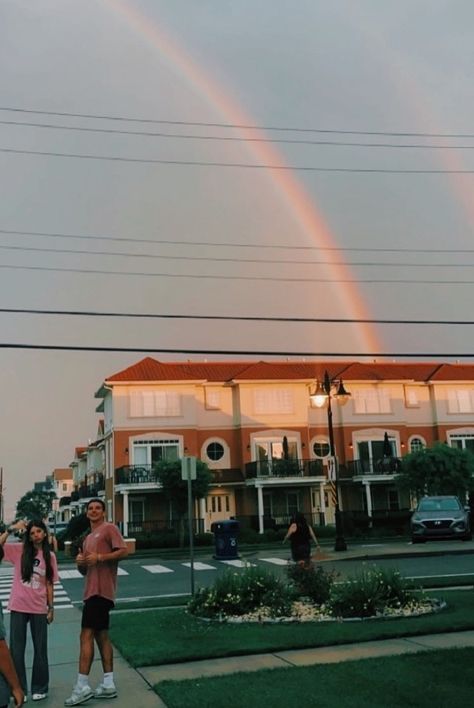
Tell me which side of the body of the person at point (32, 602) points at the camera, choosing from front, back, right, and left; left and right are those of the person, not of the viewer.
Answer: front

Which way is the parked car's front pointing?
toward the camera

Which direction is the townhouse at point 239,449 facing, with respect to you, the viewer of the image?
facing the viewer

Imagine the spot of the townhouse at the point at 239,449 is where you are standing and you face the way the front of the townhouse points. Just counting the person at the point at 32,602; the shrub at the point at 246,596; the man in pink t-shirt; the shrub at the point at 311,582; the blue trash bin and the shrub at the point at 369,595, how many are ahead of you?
6

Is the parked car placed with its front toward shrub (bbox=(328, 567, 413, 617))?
yes

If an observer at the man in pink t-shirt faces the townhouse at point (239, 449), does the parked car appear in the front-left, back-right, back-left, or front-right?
front-right

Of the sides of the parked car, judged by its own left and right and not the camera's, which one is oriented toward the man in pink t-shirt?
front

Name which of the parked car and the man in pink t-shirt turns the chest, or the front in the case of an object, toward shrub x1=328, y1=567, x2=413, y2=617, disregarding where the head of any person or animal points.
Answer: the parked car

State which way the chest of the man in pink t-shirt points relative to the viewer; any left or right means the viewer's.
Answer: facing the viewer and to the left of the viewer

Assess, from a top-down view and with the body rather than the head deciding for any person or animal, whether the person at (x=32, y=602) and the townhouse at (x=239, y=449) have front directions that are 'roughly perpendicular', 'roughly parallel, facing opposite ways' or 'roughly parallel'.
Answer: roughly parallel

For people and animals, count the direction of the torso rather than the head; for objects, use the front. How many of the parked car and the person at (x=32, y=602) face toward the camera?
2

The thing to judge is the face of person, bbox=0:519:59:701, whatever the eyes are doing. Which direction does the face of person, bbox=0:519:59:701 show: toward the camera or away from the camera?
toward the camera

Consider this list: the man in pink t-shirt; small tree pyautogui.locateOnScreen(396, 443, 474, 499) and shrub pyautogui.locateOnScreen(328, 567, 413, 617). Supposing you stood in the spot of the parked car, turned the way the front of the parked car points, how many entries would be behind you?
1

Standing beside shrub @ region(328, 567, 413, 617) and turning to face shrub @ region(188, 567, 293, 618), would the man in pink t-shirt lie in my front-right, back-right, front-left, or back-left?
front-left

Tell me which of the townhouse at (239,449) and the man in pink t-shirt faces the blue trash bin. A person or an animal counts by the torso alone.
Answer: the townhouse

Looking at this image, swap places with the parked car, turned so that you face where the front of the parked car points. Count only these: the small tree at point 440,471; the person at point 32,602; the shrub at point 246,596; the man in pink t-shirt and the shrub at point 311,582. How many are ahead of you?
4
